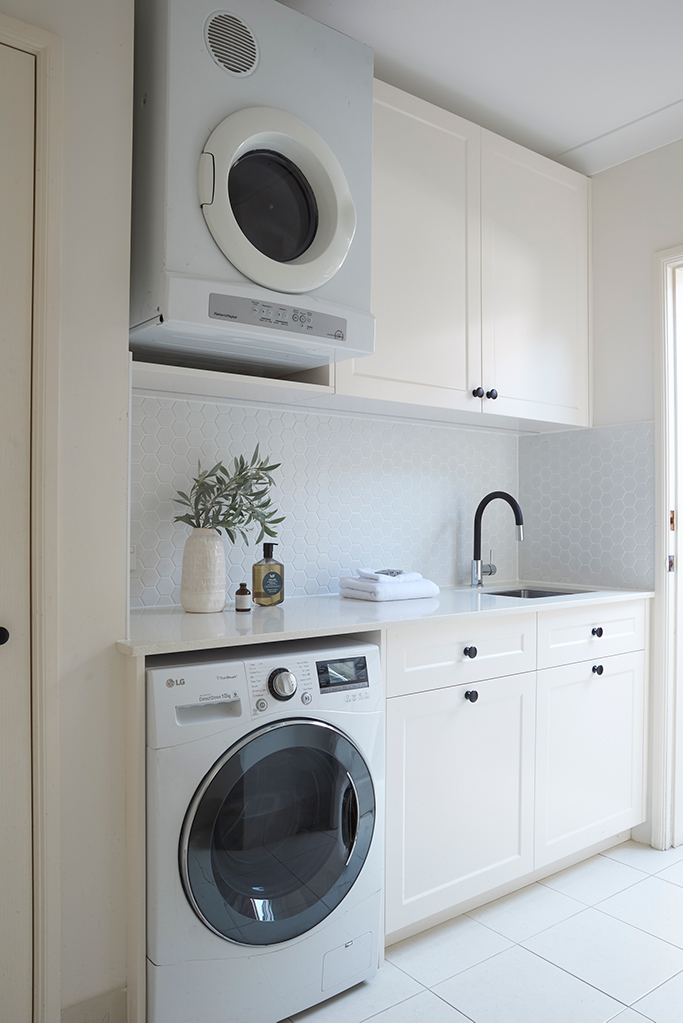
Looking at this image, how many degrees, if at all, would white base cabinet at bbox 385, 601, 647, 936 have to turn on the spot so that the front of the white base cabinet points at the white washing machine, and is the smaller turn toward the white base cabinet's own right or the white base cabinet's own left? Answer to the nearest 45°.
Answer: approximately 90° to the white base cabinet's own right

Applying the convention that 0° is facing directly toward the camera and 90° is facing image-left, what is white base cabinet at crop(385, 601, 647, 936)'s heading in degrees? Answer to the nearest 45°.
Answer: approximately 315°

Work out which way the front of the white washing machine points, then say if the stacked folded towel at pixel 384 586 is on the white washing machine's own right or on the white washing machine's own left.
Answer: on the white washing machine's own left

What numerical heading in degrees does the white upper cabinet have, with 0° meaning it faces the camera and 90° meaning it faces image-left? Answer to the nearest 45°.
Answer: approximately 315°

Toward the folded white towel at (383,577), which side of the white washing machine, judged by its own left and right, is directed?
left
